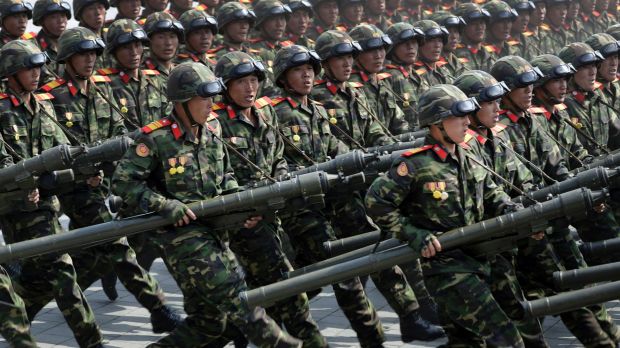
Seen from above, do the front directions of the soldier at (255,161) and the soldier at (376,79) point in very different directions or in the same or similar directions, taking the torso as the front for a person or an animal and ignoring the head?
same or similar directions

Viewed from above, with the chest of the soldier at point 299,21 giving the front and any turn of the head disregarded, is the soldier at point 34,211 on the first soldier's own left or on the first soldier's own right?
on the first soldier's own right

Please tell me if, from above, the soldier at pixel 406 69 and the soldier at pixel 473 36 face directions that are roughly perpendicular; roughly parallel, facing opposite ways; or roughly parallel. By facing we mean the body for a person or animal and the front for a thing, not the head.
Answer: roughly parallel

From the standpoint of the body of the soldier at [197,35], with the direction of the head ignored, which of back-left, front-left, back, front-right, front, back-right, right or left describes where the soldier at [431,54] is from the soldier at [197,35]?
front-left

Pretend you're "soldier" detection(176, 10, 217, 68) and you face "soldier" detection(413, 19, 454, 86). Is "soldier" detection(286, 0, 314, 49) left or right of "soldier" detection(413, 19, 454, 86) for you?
left

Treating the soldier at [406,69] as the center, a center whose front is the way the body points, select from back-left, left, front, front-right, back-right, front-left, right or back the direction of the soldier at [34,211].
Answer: right

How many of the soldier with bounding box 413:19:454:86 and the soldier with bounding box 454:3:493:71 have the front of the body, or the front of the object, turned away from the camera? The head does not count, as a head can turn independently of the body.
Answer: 0

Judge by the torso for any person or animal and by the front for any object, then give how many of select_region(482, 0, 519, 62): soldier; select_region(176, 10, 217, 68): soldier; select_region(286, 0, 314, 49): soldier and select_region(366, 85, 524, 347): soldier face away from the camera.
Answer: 0
